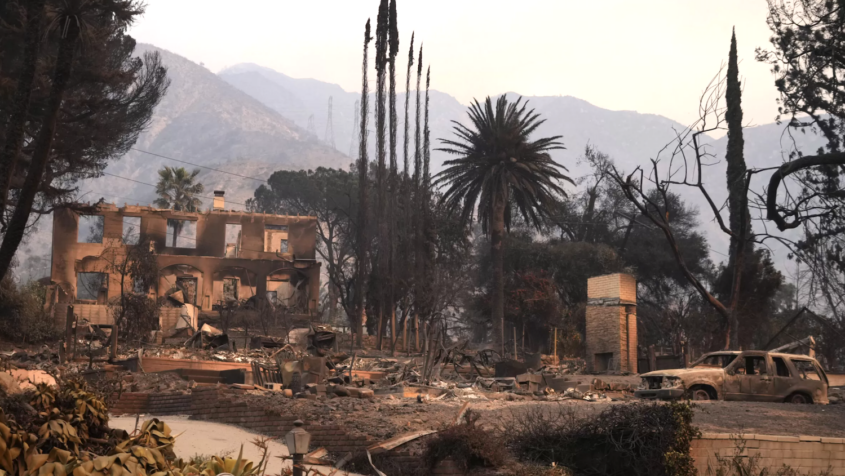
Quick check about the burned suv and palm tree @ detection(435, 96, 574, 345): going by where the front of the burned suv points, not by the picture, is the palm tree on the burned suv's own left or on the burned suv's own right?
on the burned suv's own right

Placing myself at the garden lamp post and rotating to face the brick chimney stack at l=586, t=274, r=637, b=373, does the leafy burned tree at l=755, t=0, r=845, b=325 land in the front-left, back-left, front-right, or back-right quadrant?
front-right

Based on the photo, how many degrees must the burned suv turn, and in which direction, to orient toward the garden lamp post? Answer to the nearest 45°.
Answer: approximately 45° to its left

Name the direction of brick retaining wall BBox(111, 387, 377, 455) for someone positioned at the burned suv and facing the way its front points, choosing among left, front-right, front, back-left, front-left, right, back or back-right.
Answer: front

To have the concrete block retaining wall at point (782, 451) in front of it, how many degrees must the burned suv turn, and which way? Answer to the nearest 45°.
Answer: approximately 45° to its left

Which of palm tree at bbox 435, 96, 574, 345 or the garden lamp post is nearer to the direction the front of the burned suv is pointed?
the garden lamp post

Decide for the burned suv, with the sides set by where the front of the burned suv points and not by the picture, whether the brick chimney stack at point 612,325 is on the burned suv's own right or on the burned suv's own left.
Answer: on the burned suv's own right

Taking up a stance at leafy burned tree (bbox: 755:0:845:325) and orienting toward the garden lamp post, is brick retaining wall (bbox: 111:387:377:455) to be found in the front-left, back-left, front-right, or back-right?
front-right

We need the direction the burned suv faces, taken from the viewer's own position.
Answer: facing the viewer and to the left of the viewer
